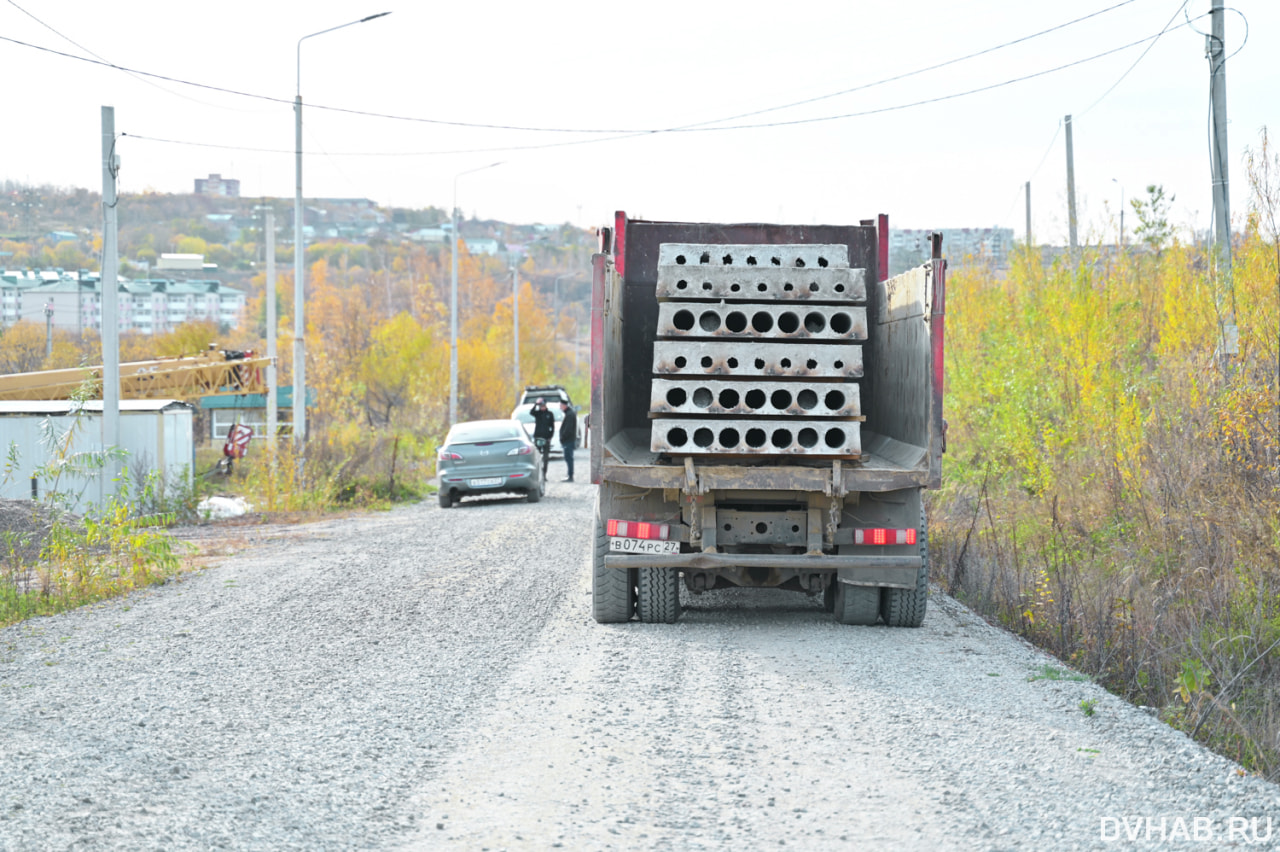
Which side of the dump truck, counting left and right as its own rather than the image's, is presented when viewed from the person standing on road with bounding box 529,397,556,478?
front

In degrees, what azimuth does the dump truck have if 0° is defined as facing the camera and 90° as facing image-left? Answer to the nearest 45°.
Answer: approximately 180°

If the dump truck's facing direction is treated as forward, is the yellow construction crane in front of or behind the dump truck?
in front

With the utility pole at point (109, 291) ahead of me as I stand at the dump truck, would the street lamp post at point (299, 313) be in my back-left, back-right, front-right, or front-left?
front-right

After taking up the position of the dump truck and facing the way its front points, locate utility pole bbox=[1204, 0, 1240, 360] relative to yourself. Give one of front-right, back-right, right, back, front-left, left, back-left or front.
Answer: front-right
